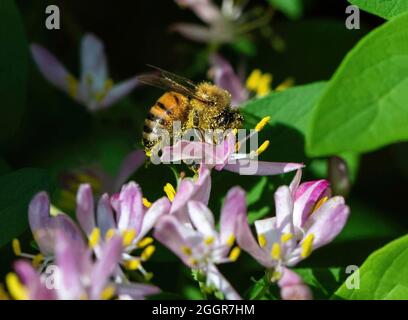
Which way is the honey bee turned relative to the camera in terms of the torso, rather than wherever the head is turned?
to the viewer's right

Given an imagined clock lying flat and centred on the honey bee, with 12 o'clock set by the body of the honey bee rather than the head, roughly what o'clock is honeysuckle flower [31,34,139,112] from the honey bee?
The honeysuckle flower is roughly at 8 o'clock from the honey bee.

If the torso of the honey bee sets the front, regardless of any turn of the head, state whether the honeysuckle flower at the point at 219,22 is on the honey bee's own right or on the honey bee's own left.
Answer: on the honey bee's own left

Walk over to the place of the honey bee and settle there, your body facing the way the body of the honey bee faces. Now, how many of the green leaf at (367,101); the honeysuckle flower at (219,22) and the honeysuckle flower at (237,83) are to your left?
2
